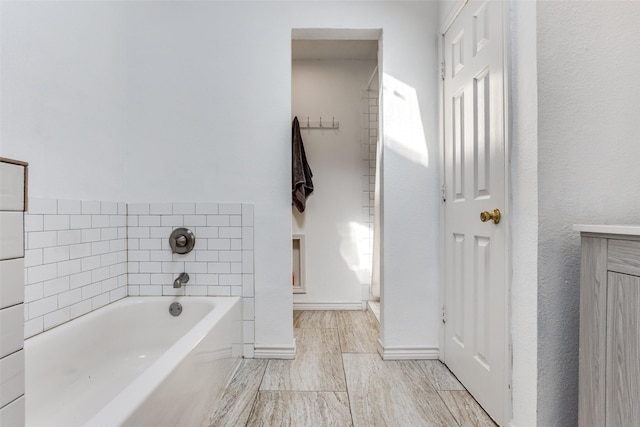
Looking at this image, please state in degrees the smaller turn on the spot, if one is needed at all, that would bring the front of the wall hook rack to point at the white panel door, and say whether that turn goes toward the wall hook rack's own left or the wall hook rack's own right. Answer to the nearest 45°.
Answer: approximately 45° to the wall hook rack's own left

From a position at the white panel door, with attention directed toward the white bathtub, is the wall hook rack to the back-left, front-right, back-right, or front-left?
front-right

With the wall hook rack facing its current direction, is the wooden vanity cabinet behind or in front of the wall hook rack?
in front

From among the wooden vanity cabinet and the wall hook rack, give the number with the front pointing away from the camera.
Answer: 0

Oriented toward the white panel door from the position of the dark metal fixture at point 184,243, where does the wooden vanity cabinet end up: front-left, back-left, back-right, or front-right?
front-right

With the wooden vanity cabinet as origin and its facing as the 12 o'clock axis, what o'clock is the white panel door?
The white panel door is roughly at 3 o'clock from the wooden vanity cabinet.

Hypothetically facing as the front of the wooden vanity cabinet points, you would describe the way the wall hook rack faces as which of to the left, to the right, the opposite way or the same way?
to the left

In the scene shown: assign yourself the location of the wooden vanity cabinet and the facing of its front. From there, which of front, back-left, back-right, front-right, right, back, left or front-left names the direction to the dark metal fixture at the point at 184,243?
front-right

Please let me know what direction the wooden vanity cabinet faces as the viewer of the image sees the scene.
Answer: facing the viewer and to the left of the viewer

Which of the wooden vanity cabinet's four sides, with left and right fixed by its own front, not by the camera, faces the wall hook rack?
right

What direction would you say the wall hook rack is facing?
toward the camera

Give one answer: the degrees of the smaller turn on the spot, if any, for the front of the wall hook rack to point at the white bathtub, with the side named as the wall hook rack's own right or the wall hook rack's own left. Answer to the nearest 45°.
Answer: approximately 45° to the wall hook rack's own right

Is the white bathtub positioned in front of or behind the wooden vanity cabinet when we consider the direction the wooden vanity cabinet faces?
in front
